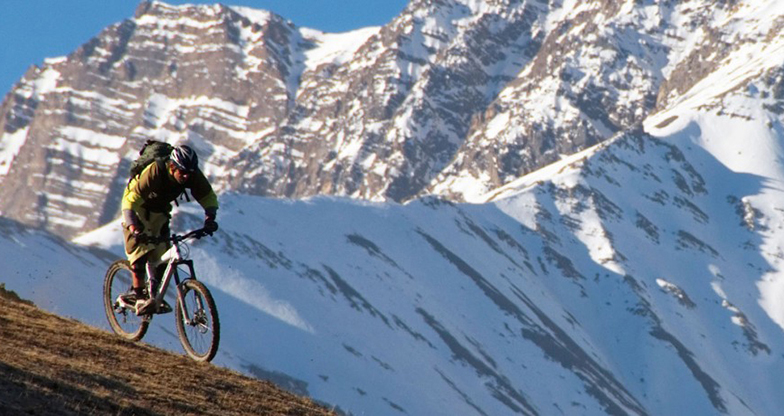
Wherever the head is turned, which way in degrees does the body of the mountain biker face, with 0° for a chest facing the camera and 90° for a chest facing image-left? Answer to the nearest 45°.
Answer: approximately 315°
